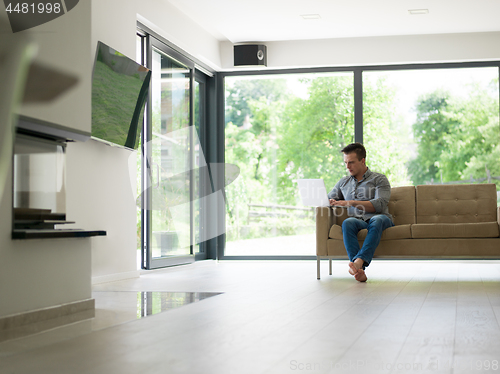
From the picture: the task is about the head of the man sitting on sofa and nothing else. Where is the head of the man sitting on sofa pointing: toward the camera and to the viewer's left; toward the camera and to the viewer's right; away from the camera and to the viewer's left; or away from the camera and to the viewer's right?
toward the camera and to the viewer's left

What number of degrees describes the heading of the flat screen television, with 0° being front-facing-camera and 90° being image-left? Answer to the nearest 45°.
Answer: approximately 315°

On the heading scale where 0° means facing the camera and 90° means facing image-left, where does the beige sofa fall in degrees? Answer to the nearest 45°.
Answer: approximately 0°

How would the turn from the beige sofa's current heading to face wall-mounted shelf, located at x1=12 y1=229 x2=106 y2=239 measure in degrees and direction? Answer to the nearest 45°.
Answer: approximately 45° to its right

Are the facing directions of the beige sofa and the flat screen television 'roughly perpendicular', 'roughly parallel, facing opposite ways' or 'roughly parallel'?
roughly perpendicular

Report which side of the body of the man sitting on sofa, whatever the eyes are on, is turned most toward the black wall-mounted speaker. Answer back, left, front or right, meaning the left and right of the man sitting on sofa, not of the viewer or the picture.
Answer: right

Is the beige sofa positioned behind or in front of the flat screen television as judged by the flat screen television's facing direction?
in front

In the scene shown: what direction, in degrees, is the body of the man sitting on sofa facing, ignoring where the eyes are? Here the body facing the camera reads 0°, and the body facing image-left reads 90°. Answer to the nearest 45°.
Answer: approximately 45°

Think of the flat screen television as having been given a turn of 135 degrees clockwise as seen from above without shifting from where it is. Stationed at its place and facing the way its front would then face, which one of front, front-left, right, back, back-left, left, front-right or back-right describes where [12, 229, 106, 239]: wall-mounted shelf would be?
left

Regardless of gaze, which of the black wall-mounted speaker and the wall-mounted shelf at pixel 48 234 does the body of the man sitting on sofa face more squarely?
the wall-mounted shelf

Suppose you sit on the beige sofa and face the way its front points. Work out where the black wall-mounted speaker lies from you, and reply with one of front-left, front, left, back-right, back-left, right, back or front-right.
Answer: back-right

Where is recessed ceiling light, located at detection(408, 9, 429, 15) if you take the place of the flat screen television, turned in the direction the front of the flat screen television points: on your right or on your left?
on your left

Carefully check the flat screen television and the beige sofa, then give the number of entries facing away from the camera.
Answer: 0
